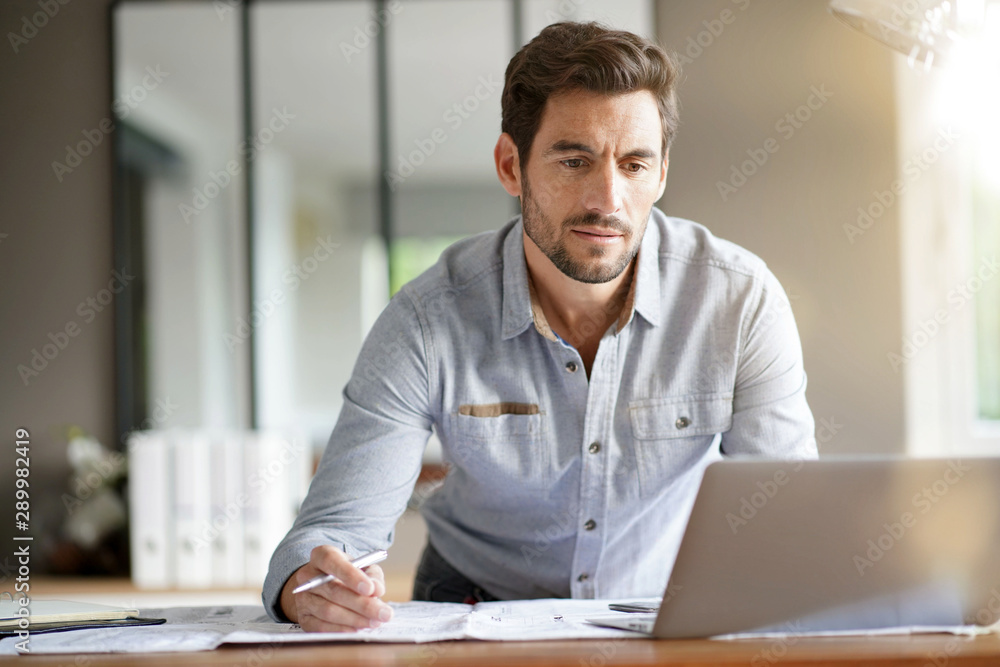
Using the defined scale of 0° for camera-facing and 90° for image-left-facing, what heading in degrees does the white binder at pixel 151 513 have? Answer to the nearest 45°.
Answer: approximately 0°

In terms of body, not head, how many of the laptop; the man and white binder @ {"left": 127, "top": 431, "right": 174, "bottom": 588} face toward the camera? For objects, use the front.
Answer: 2

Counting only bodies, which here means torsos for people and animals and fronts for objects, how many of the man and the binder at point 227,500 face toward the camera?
2

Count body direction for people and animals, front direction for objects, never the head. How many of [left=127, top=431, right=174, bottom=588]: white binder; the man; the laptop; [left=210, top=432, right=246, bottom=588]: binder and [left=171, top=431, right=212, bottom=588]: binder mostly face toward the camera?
4

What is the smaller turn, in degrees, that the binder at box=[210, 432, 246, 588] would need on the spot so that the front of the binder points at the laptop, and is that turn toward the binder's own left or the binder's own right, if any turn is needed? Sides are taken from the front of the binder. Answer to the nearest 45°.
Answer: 0° — it already faces it

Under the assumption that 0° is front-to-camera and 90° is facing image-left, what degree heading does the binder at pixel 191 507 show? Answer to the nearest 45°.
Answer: approximately 0°

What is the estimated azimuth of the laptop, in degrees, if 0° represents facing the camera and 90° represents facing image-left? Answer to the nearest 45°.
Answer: approximately 135°

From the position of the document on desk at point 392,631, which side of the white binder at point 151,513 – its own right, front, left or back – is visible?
front

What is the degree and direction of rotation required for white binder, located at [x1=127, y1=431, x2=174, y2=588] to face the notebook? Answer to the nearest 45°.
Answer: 0° — it already faces it

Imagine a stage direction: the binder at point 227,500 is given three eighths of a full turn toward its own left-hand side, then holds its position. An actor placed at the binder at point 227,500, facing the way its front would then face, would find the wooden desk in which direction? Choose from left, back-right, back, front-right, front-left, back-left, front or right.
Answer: back-right
